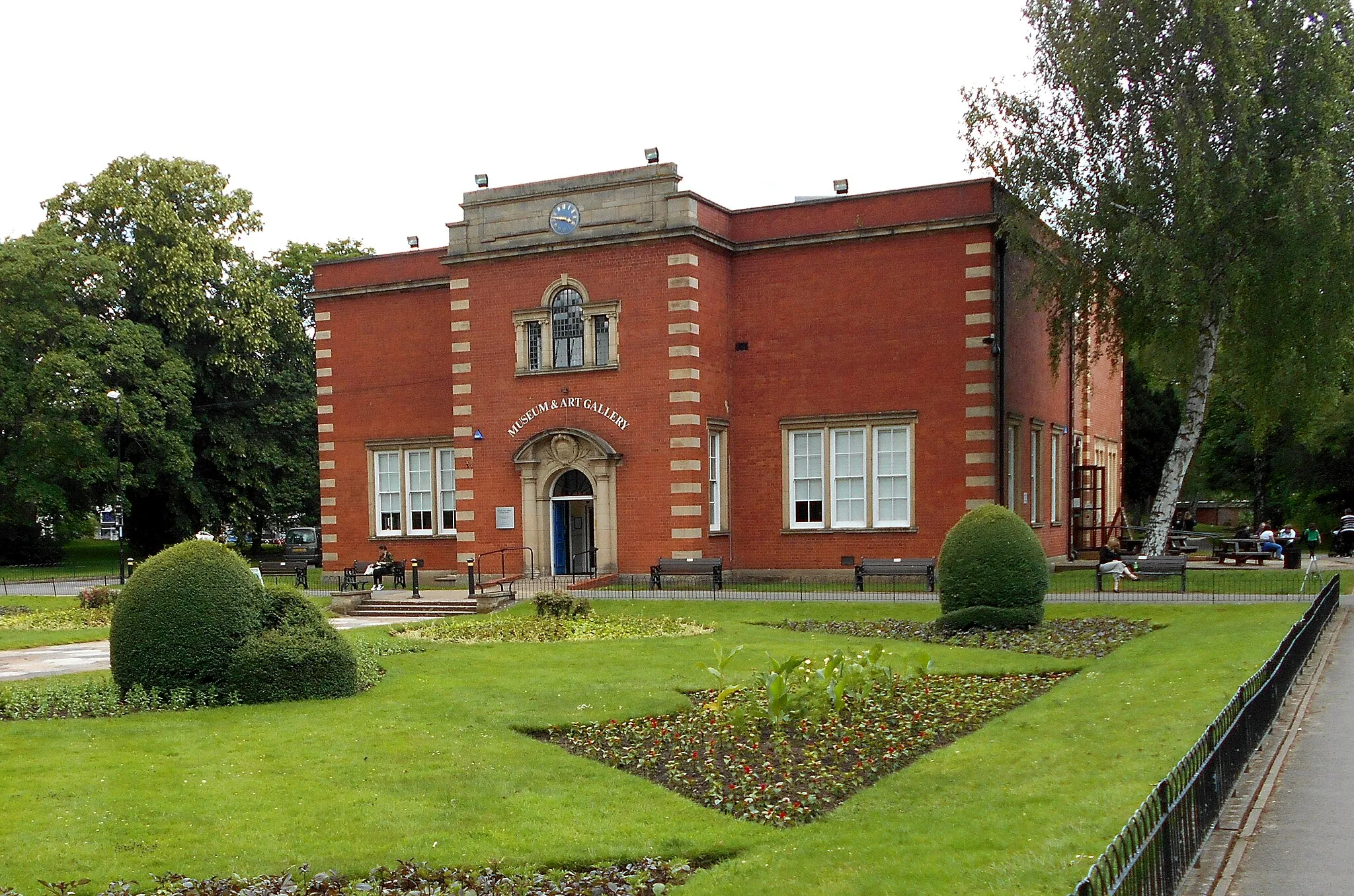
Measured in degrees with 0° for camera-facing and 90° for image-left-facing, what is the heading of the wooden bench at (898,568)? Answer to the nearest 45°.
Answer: approximately 0°

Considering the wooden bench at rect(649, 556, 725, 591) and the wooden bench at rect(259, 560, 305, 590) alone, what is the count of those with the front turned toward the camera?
2

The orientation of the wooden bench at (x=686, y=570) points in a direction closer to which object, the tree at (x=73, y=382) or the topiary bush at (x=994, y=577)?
the topiary bush

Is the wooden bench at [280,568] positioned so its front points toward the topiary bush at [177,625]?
yes
